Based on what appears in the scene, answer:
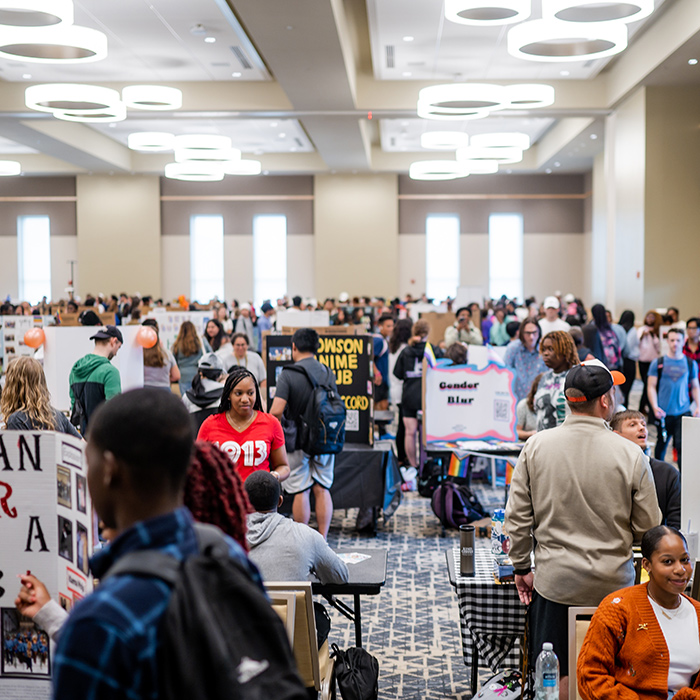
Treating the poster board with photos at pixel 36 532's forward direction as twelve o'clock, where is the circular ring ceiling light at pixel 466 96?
The circular ring ceiling light is roughly at 7 o'clock from the poster board with photos.

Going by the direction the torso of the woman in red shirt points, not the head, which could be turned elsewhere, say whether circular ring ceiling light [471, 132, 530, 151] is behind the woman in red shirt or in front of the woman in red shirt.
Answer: behind

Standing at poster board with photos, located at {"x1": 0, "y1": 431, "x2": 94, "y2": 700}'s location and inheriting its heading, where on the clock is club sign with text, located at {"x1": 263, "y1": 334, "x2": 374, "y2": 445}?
The club sign with text is roughly at 7 o'clock from the poster board with photos.

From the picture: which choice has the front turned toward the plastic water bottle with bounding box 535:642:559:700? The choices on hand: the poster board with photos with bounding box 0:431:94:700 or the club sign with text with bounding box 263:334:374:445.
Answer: the club sign with text

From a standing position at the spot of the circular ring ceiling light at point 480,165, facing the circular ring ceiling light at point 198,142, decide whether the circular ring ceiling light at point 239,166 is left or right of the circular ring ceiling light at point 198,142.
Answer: right

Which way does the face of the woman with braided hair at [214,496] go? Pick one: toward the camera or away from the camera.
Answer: away from the camera

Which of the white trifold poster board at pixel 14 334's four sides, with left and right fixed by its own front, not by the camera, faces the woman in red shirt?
front

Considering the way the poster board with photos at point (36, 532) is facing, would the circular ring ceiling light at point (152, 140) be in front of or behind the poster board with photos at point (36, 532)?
behind

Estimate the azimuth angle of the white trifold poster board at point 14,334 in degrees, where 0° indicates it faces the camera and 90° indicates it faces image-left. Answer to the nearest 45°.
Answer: approximately 0°
